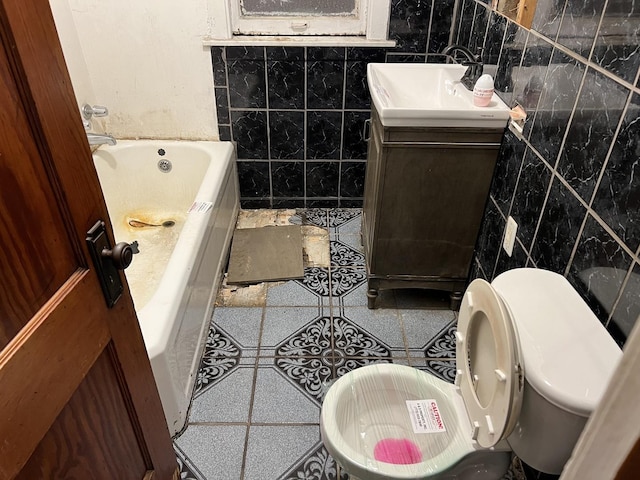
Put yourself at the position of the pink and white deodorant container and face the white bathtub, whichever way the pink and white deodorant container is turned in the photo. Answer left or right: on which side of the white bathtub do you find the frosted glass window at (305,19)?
right

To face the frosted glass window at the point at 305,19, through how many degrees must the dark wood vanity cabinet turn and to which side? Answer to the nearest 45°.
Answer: approximately 45° to its right

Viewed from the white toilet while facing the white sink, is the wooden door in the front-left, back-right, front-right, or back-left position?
back-left

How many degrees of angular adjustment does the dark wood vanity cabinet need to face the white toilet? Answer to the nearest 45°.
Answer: approximately 90° to its left

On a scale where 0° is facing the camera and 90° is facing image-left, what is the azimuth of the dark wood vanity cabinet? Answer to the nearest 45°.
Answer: approximately 90°
